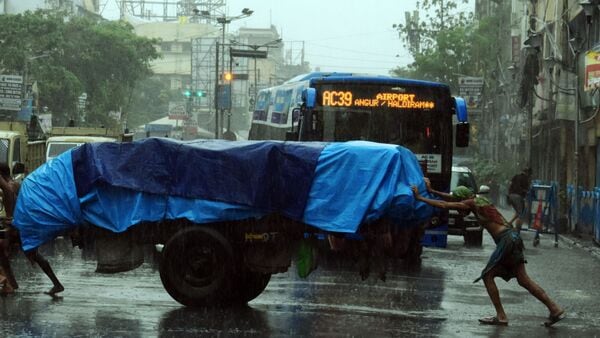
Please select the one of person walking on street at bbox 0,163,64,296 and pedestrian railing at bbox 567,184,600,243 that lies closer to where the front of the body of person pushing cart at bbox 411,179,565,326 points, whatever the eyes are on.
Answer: the person walking on street

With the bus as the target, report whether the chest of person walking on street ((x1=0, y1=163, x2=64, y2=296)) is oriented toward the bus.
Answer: no

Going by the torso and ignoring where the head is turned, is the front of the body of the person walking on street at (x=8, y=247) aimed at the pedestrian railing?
no

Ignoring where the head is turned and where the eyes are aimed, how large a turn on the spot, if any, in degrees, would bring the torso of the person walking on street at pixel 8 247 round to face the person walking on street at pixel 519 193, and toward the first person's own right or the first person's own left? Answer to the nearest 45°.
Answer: approximately 135° to the first person's own right

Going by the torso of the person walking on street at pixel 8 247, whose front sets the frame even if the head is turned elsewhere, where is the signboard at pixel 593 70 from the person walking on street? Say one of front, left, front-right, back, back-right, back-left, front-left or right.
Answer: back-right

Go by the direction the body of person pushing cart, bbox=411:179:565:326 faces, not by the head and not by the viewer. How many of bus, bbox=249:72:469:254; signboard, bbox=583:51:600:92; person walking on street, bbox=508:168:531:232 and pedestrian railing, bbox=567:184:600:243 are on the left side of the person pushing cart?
0

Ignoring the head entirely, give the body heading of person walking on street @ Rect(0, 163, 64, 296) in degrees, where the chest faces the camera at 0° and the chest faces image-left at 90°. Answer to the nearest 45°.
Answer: approximately 90°

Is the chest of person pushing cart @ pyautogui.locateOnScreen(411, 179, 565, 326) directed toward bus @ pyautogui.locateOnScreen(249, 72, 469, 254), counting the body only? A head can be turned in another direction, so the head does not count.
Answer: no

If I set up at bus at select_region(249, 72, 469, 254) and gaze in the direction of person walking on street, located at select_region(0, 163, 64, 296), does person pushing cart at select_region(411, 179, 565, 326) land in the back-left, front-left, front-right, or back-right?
front-left

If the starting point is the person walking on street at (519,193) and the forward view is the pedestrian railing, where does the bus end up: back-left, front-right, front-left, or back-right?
back-right

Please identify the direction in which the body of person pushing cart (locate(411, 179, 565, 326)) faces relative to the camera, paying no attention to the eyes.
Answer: to the viewer's left

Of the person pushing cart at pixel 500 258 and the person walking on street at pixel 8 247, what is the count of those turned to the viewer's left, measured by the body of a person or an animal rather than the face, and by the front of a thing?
2

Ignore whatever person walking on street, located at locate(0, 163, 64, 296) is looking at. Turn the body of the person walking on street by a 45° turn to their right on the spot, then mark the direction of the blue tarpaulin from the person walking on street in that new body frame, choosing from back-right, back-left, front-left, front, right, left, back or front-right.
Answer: back

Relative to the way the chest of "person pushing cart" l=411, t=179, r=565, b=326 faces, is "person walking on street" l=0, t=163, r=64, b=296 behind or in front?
in front

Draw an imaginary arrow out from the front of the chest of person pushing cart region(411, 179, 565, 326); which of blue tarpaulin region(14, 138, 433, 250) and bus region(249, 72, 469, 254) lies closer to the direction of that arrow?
the blue tarpaulin
